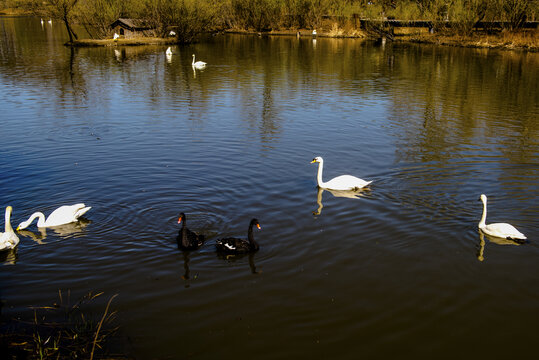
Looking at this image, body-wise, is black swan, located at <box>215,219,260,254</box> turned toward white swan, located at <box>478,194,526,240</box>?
yes

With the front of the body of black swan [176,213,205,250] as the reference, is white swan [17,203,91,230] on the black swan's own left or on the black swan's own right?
on the black swan's own right

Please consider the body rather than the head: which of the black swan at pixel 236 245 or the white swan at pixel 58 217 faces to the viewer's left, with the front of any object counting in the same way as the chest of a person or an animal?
the white swan

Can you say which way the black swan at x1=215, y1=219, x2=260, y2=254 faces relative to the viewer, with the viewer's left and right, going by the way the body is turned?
facing to the right of the viewer

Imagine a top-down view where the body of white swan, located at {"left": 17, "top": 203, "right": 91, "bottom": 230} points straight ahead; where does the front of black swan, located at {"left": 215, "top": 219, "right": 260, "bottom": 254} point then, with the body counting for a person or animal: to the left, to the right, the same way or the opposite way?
the opposite way

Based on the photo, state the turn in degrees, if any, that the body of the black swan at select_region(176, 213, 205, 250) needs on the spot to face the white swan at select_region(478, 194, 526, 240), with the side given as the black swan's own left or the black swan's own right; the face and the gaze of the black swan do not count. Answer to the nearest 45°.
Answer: approximately 135° to the black swan's own left

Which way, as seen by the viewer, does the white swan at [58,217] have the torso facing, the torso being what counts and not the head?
to the viewer's left

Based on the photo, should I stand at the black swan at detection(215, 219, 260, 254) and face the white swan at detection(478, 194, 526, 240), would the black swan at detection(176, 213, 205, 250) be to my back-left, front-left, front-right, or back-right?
back-left

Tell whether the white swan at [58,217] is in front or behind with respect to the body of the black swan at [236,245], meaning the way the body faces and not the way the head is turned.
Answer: behind

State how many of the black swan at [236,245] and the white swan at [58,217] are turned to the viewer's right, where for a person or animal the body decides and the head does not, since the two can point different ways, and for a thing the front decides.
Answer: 1

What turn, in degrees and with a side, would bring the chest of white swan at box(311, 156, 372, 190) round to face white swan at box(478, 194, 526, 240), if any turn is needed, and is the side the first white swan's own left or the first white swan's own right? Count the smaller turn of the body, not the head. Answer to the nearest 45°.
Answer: approximately 135° to the first white swan's own left

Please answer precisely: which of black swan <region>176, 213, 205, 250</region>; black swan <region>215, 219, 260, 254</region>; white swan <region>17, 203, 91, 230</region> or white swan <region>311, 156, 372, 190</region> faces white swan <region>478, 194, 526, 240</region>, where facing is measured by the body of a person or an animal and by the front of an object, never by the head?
black swan <region>215, 219, 260, 254</region>

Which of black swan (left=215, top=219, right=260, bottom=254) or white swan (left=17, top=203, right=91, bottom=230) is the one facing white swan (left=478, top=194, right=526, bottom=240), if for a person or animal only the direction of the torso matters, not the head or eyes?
the black swan

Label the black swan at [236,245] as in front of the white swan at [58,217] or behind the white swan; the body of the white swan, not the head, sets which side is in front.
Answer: behind

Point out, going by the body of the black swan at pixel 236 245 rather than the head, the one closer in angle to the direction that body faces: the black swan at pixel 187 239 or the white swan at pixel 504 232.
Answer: the white swan

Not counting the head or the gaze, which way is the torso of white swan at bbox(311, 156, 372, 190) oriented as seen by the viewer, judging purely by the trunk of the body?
to the viewer's left
